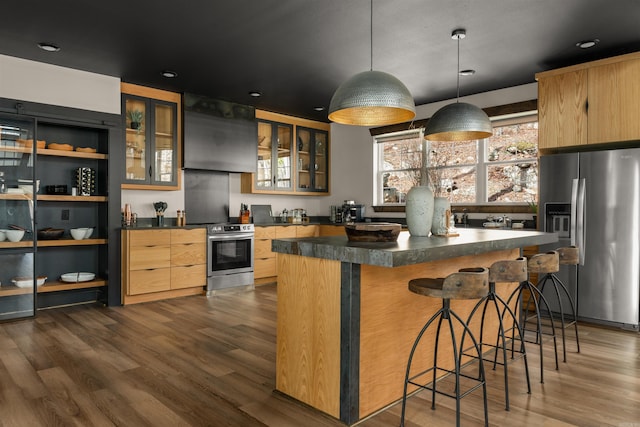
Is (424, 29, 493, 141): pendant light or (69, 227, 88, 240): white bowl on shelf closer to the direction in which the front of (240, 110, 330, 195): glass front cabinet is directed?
the pendant light

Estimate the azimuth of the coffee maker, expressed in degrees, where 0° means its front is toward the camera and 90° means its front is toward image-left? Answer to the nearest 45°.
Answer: approximately 45°

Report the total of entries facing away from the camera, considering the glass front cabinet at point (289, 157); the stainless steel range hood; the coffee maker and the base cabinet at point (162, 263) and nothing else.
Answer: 0

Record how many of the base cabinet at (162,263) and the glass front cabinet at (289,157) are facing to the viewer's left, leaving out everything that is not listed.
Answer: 0

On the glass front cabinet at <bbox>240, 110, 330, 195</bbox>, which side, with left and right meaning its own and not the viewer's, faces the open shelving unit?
right

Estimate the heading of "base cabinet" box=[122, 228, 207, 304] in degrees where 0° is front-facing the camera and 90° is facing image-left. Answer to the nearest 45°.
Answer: approximately 315°

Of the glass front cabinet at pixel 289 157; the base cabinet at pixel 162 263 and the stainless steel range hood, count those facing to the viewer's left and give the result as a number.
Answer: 0

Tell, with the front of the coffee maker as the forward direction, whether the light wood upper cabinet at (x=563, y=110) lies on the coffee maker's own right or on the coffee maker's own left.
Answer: on the coffee maker's own left

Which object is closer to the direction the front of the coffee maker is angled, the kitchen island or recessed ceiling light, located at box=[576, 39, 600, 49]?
the kitchen island

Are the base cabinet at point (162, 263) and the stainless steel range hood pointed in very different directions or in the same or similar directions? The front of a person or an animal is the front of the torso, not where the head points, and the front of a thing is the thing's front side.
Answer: same or similar directions

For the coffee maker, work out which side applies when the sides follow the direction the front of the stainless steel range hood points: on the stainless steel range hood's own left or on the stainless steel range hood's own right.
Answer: on the stainless steel range hood's own left

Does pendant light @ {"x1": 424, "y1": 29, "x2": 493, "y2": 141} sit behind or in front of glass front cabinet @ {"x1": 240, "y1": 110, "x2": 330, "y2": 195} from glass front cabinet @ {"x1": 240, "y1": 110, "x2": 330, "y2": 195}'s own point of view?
in front

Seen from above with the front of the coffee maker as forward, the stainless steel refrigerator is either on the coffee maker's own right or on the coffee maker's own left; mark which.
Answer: on the coffee maker's own left

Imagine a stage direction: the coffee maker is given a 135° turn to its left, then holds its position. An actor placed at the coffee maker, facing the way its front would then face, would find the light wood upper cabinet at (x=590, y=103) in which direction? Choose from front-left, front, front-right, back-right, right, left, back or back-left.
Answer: front-right
